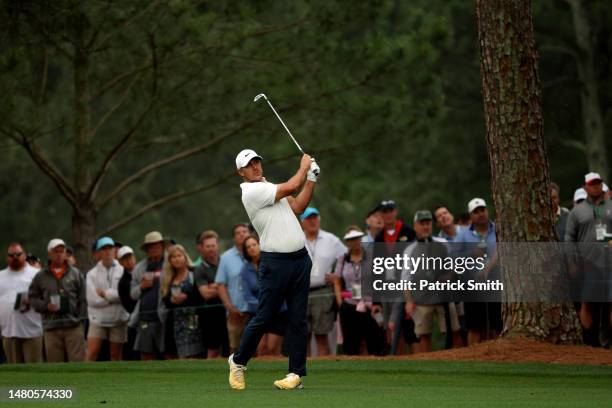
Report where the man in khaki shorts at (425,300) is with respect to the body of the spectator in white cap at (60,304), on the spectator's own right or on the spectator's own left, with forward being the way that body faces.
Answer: on the spectator's own left

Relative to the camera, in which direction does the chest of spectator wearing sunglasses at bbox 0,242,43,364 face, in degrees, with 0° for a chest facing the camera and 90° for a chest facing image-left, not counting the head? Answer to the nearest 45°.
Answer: approximately 0°

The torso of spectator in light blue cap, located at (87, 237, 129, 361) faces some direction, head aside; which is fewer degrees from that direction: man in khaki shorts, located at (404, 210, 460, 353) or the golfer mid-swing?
the golfer mid-swing

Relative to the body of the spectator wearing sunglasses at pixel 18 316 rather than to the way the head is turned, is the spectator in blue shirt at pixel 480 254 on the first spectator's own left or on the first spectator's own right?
on the first spectator's own left
